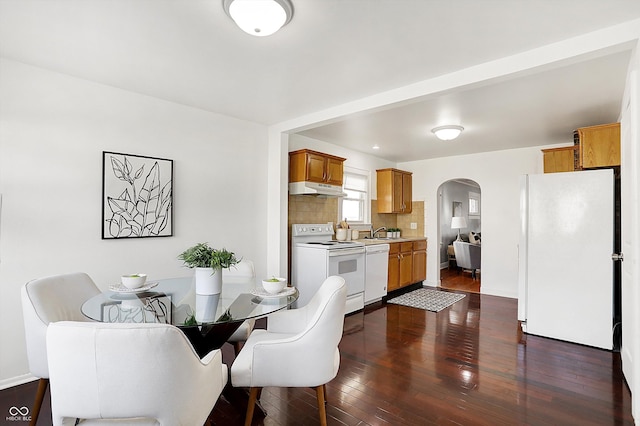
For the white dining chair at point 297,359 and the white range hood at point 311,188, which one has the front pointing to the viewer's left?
the white dining chair

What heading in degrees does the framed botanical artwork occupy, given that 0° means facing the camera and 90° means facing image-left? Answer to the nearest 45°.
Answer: approximately 315°

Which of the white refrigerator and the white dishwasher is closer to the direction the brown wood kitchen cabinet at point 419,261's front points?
the white refrigerator

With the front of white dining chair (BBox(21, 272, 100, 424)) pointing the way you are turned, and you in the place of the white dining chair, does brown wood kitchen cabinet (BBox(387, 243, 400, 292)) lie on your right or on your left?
on your left

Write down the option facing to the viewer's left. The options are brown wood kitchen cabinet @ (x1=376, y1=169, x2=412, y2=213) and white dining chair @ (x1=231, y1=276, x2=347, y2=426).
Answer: the white dining chair

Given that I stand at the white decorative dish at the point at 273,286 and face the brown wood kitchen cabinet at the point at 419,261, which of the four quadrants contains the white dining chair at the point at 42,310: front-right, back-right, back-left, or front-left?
back-left

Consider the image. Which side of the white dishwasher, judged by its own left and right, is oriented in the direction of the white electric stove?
right

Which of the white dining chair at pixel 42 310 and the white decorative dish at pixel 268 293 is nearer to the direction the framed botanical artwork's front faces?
the white decorative dish

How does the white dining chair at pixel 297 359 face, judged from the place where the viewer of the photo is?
facing to the left of the viewer

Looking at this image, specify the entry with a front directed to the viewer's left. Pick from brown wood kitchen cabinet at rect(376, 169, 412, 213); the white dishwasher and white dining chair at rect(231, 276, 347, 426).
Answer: the white dining chair

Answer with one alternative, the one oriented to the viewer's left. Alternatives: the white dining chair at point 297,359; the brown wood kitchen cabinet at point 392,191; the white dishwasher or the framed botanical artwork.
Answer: the white dining chair

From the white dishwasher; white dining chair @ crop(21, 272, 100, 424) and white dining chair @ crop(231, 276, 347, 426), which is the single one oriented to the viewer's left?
white dining chair @ crop(231, 276, 347, 426)
